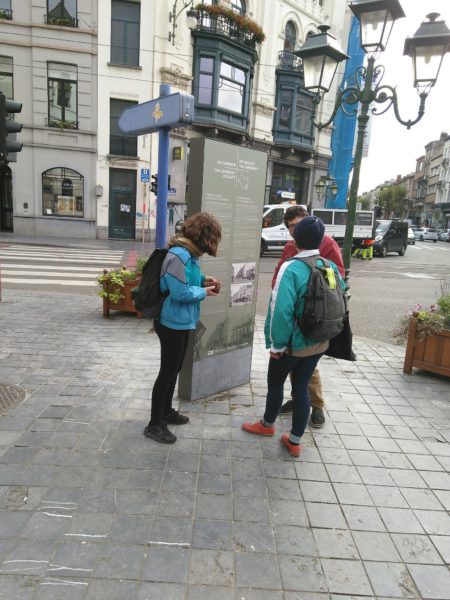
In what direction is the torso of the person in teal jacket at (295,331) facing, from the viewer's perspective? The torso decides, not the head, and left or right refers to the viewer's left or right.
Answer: facing away from the viewer and to the left of the viewer

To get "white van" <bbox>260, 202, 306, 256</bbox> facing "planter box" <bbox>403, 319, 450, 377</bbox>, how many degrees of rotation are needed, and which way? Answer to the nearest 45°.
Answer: approximately 90° to its left

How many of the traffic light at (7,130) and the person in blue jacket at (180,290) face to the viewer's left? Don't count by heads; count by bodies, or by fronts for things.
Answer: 0

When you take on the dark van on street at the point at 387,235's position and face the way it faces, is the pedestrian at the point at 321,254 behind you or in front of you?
in front

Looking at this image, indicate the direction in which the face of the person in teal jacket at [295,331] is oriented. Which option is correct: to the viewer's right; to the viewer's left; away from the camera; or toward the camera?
away from the camera

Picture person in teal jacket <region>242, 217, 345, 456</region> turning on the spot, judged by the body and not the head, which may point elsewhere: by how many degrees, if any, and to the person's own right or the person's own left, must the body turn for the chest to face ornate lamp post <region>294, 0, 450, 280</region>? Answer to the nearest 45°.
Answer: approximately 45° to the person's own right

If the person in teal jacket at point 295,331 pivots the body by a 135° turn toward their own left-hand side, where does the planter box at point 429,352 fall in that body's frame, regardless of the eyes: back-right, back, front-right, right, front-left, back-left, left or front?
back-left

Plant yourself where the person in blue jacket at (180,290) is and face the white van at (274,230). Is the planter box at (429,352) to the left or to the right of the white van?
right

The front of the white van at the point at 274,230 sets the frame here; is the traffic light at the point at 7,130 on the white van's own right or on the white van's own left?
on the white van's own left

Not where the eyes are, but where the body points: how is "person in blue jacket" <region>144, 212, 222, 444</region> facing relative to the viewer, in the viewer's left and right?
facing to the right of the viewer
